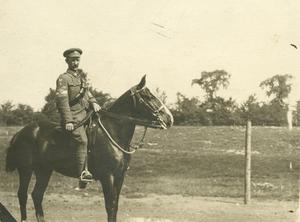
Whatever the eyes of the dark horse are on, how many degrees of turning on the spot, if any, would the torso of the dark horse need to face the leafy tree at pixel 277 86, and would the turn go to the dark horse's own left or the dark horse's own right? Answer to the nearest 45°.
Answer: approximately 45° to the dark horse's own left

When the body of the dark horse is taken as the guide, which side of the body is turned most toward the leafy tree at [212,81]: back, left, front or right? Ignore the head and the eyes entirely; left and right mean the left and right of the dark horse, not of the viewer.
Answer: left

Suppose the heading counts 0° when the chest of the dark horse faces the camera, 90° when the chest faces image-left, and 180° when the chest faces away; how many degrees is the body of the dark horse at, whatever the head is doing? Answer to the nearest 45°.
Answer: approximately 270°

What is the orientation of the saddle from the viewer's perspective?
to the viewer's right

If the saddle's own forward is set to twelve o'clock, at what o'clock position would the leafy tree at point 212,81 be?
The leafy tree is roughly at 10 o'clock from the saddle.

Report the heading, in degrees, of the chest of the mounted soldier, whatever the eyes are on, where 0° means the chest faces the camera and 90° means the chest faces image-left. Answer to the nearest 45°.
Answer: approximately 315°

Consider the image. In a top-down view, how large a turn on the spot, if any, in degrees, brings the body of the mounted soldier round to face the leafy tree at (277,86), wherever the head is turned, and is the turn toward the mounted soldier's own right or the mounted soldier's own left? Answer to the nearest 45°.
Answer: approximately 90° to the mounted soldier's own left
